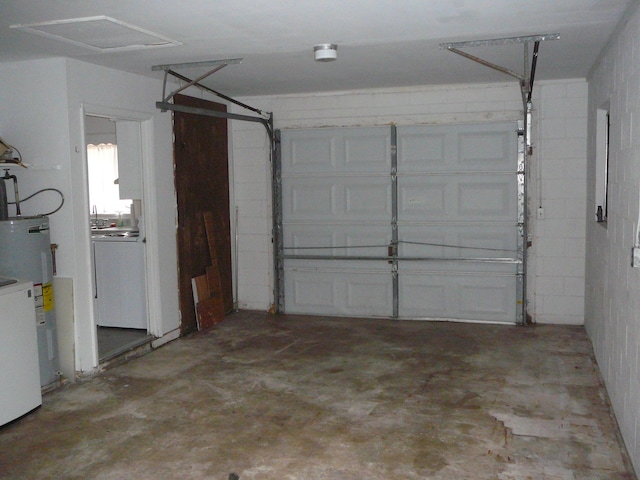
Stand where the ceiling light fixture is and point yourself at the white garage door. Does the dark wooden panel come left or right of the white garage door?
left

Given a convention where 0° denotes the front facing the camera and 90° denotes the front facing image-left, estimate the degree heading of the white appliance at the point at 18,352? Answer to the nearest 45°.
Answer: approximately 315°

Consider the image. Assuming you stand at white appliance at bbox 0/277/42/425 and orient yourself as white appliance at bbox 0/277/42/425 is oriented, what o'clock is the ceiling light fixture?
The ceiling light fixture is roughly at 11 o'clock from the white appliance.
